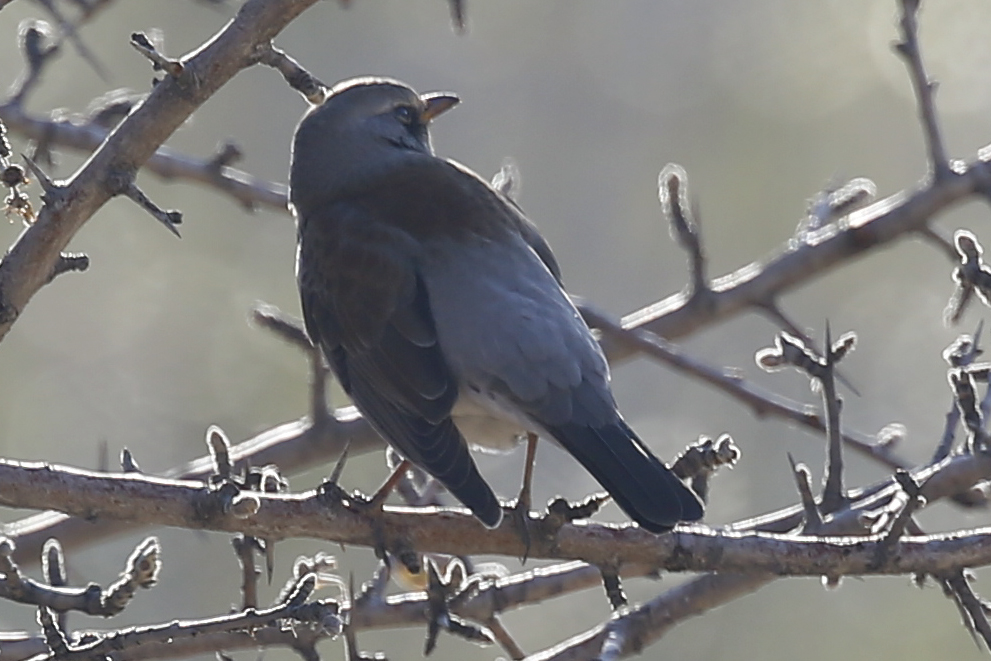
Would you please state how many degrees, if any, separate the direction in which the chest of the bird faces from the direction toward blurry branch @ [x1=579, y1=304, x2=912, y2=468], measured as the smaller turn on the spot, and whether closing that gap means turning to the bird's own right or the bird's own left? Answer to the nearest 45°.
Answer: approximately 135° to the bird's own right

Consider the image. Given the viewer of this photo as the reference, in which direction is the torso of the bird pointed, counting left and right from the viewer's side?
facing away from the viewer and to the left of the viewer

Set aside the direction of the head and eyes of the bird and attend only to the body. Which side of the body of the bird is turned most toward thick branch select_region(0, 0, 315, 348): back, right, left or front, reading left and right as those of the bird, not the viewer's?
left
